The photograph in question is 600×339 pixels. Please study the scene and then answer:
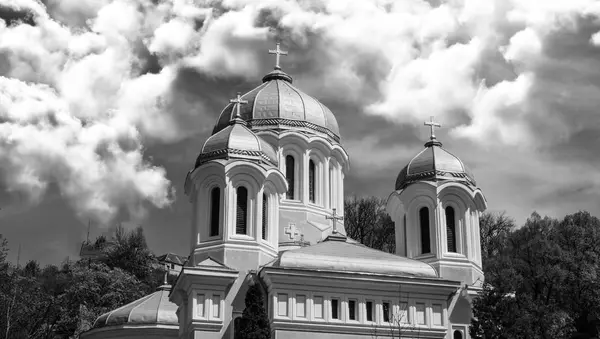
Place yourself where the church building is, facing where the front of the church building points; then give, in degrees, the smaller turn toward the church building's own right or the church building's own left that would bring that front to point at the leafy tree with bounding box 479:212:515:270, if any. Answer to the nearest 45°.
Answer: approximately 90° to the church building's own left

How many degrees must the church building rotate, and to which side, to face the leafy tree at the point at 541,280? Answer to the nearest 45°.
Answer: approximately 90° to its left
